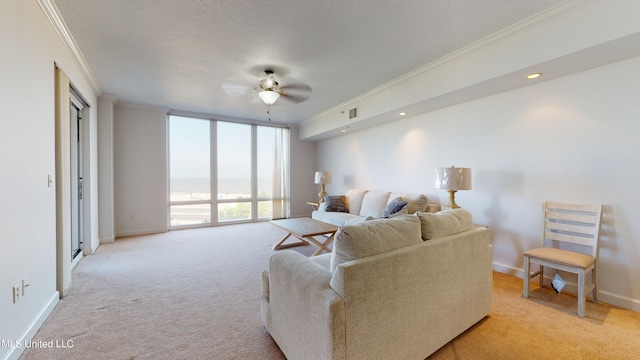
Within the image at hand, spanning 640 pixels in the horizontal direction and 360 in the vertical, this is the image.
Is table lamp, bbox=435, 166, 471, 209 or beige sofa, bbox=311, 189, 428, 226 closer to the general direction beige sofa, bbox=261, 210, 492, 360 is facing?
the beige sofa

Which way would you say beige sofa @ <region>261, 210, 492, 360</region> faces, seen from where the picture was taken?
facing away from the viewer and to the left of the viewer

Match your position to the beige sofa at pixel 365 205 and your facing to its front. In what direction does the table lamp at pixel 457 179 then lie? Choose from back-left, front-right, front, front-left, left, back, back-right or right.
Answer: left

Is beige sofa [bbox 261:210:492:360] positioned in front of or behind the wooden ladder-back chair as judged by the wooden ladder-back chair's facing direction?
in front

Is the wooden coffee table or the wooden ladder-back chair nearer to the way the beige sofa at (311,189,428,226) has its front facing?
the wooden coffee table

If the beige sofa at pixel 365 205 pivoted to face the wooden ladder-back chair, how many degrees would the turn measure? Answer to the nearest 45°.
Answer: approximately 90° to its left

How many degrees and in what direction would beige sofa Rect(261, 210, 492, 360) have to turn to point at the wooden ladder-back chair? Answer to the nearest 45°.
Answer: approximately 90° to its right

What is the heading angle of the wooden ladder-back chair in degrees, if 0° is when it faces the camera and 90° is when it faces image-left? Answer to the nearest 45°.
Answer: approximately 45°

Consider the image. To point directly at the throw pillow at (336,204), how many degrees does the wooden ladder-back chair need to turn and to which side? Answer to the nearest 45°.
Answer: approximately 45° to its right

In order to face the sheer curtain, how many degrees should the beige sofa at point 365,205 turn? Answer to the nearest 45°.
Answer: approximately 90° to its right

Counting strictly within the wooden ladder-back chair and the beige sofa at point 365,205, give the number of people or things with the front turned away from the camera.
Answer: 0

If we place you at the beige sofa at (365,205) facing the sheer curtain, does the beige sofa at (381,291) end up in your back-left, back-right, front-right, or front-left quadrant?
back-left
